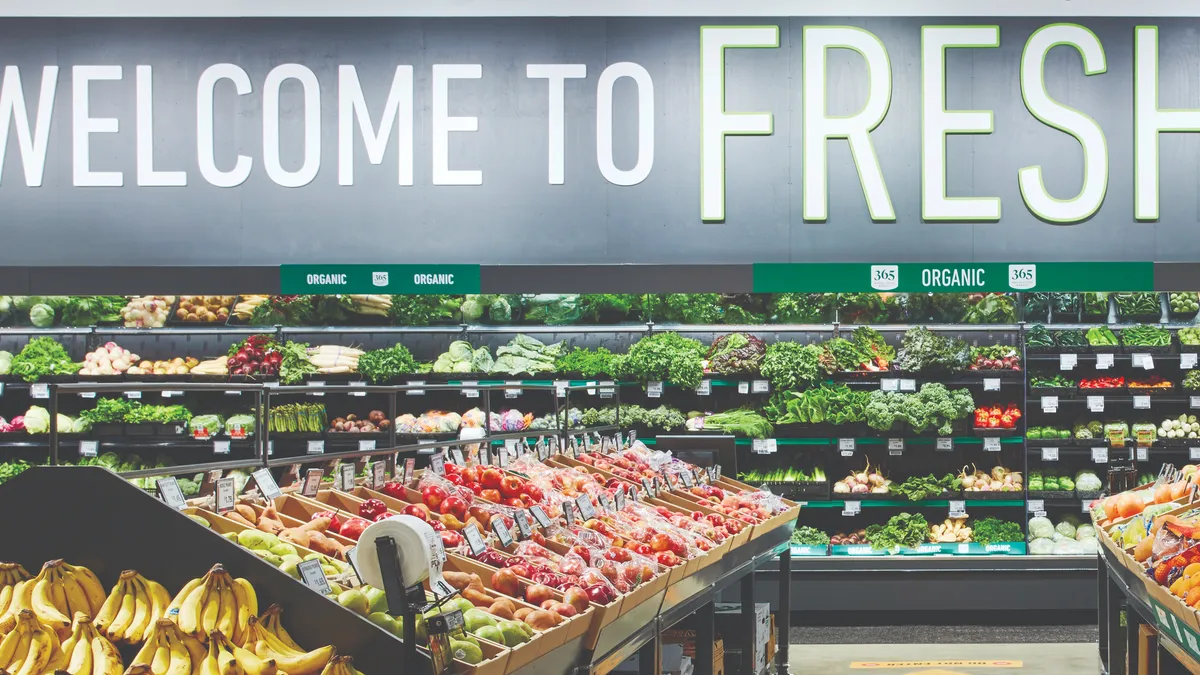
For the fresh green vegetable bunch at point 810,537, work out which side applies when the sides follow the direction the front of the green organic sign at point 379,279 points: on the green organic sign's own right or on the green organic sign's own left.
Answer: on the green organic sign's own left

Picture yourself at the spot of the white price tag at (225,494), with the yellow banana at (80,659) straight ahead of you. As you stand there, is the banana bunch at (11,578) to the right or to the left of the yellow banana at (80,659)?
right

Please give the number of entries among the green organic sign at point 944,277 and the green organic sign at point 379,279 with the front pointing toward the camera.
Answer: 2

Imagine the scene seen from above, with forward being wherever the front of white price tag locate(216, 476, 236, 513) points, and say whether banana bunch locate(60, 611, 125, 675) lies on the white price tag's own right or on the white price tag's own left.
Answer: on the white price tag's own right

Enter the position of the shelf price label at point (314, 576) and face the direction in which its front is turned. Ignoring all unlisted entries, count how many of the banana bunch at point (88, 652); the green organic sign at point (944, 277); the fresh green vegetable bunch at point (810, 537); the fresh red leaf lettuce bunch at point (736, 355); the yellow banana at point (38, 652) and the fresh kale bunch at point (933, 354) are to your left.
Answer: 4

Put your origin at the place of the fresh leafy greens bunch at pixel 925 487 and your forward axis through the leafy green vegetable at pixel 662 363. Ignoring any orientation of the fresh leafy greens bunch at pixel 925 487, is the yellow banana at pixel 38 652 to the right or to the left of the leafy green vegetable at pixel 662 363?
left
